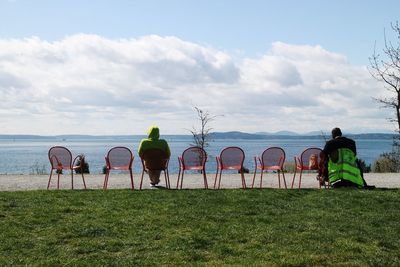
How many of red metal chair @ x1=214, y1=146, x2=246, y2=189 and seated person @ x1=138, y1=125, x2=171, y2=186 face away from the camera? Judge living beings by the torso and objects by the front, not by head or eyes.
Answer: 2

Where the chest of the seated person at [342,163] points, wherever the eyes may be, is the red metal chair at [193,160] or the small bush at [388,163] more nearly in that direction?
the small bush

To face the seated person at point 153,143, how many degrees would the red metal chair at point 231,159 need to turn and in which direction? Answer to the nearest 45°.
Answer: approximately 90° to its left

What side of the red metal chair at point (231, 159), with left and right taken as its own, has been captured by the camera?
back

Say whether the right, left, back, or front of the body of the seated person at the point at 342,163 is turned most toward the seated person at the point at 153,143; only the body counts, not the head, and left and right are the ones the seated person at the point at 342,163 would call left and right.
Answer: left

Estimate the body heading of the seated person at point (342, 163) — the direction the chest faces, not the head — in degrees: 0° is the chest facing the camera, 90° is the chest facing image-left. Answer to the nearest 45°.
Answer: approximately 180°

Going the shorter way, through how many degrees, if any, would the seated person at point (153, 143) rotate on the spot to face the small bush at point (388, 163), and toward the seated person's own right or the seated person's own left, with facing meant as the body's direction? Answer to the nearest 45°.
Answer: approximately 45° to the seated person's own right

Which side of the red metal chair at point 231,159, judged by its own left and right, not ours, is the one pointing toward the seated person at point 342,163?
right

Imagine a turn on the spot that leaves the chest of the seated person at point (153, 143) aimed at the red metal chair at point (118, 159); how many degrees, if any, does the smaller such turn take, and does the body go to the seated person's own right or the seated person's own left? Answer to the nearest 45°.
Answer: approximately 90° to the seated person's own left
